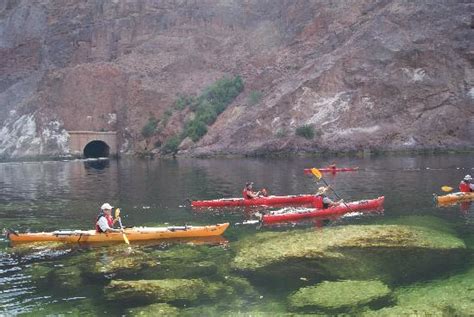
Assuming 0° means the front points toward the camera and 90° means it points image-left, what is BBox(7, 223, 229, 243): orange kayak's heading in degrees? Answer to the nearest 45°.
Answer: approximately 270°

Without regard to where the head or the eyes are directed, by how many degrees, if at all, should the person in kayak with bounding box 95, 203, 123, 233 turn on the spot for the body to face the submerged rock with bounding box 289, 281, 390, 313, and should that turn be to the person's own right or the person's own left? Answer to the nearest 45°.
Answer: approximately 45° to the person's own right

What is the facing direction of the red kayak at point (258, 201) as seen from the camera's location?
facing to the right of the viewer

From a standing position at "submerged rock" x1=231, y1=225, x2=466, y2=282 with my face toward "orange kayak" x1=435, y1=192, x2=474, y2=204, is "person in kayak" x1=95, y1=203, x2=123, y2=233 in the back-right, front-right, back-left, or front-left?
back-left

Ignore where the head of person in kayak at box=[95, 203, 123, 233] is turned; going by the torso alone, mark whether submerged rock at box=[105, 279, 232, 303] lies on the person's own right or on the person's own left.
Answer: on the person's own right

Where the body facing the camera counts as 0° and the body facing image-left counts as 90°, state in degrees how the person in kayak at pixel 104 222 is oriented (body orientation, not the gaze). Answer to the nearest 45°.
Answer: approximately 270°

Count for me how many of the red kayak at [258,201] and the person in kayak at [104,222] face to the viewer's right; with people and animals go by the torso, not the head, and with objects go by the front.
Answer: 2

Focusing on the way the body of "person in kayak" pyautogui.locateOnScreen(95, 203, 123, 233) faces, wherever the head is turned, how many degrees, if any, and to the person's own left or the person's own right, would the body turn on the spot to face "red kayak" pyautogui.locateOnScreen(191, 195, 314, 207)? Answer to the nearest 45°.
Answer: approximately 45° to the person's own left

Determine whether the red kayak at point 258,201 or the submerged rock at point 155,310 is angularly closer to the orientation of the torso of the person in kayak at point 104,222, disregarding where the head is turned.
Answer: the red kayak

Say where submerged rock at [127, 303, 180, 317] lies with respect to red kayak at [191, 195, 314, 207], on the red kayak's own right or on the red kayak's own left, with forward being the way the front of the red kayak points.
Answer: on the red kayak's own right
